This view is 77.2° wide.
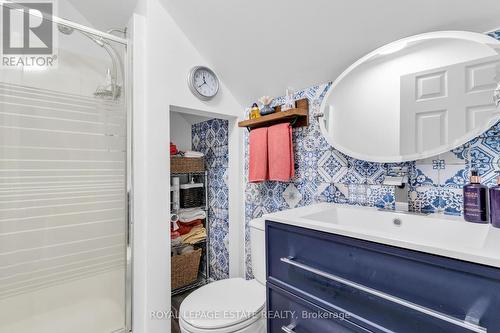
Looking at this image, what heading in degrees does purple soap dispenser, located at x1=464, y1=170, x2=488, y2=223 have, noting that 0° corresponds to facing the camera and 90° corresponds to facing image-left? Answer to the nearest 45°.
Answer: approximately 45°

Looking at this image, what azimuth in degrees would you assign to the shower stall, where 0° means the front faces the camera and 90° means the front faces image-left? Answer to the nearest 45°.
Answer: approximately 315°

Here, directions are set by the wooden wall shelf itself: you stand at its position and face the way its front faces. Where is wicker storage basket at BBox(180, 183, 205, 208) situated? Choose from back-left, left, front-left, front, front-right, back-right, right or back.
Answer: right

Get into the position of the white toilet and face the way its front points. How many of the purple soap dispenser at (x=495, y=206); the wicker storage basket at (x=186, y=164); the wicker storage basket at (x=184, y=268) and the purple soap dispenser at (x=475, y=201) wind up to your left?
2

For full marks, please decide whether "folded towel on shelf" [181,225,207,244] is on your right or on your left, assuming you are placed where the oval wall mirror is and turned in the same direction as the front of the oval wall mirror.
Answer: on your right

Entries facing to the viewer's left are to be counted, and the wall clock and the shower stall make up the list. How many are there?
0
